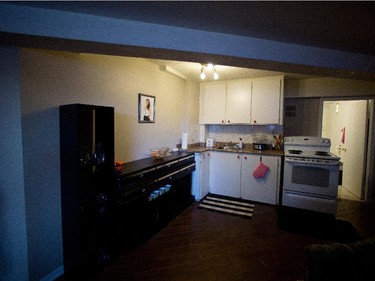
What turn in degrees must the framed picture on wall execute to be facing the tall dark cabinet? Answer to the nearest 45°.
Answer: approximately 90° to its right

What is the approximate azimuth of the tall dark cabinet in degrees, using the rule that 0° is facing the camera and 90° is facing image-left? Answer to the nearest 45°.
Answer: approximately 315°

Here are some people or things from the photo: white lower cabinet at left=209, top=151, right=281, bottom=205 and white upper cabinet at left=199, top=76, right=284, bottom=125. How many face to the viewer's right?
0

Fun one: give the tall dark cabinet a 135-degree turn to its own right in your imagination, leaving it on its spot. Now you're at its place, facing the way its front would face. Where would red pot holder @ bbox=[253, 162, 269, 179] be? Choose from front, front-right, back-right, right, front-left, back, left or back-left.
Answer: back

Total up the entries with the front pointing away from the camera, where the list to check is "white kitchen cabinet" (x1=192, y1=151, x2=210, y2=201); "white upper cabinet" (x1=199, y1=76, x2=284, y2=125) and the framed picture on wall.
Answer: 0

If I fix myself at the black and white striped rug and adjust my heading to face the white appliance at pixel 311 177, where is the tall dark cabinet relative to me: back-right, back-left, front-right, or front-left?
back-right

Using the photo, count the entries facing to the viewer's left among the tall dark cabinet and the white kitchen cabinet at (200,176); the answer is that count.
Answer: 0

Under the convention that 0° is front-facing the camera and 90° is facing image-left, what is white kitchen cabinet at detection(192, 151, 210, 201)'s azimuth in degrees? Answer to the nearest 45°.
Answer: approximately 315°

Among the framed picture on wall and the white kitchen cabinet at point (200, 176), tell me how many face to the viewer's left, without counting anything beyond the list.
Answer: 0

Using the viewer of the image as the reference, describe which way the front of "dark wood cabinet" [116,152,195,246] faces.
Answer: facing the viewer and to the right of the viewer

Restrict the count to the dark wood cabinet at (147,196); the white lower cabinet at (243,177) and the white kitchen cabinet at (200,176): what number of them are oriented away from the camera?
0

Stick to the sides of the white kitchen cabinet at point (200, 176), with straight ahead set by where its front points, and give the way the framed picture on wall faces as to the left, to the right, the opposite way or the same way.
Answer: the same way
